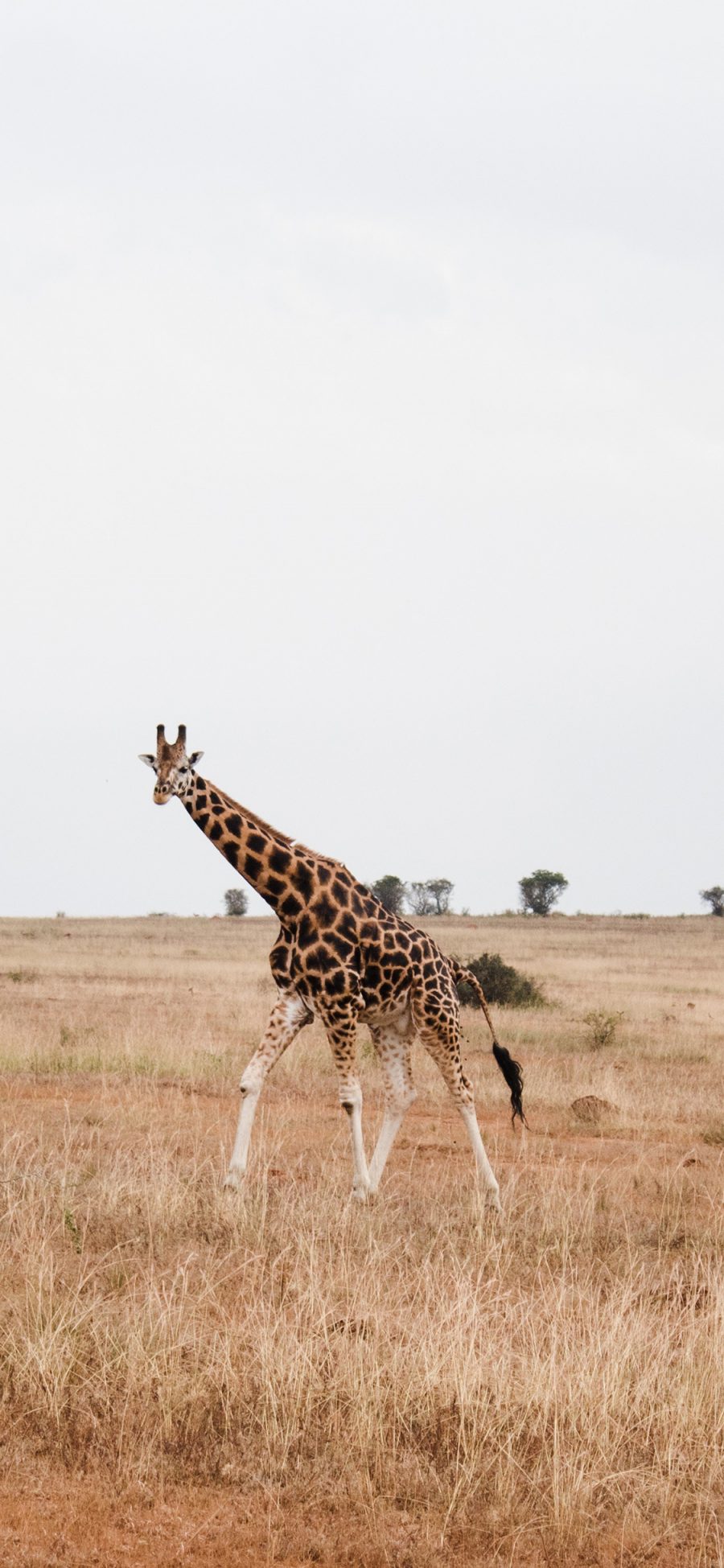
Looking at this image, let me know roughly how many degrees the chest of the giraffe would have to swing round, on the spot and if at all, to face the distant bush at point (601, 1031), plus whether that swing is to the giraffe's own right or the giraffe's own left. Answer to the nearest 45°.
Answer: approximately 90° to the giraffe's own right

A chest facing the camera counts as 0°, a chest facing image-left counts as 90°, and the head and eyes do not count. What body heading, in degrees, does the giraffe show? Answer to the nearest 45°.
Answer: approximately 90°

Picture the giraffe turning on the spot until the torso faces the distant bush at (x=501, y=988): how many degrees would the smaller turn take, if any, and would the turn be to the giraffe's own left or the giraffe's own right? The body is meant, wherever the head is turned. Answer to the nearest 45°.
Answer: approximately 90° to the giraffe's own right

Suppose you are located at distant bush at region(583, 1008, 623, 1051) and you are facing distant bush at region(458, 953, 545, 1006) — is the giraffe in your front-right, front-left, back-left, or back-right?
back-left

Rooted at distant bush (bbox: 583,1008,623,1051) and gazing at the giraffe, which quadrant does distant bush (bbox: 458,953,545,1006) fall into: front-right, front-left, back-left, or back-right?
back-right
